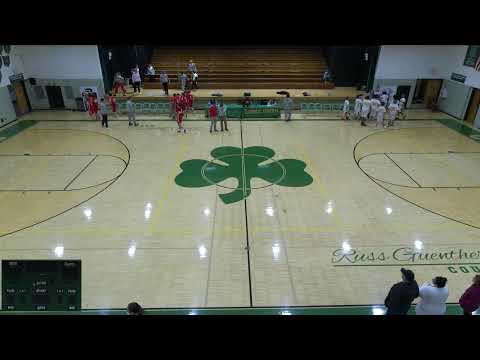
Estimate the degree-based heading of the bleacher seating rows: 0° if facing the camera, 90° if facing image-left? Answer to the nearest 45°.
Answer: approximately 0°

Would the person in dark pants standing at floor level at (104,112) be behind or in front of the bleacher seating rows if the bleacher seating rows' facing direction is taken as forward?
in front

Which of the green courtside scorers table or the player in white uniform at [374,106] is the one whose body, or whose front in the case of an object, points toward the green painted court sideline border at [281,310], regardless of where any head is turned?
the green courtside scorers table

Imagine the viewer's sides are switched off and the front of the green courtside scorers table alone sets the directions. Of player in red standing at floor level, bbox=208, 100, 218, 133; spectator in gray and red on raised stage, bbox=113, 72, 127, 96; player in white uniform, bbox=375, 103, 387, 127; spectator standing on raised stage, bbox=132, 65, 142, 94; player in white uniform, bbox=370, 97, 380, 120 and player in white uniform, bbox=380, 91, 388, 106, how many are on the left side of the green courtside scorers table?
3
